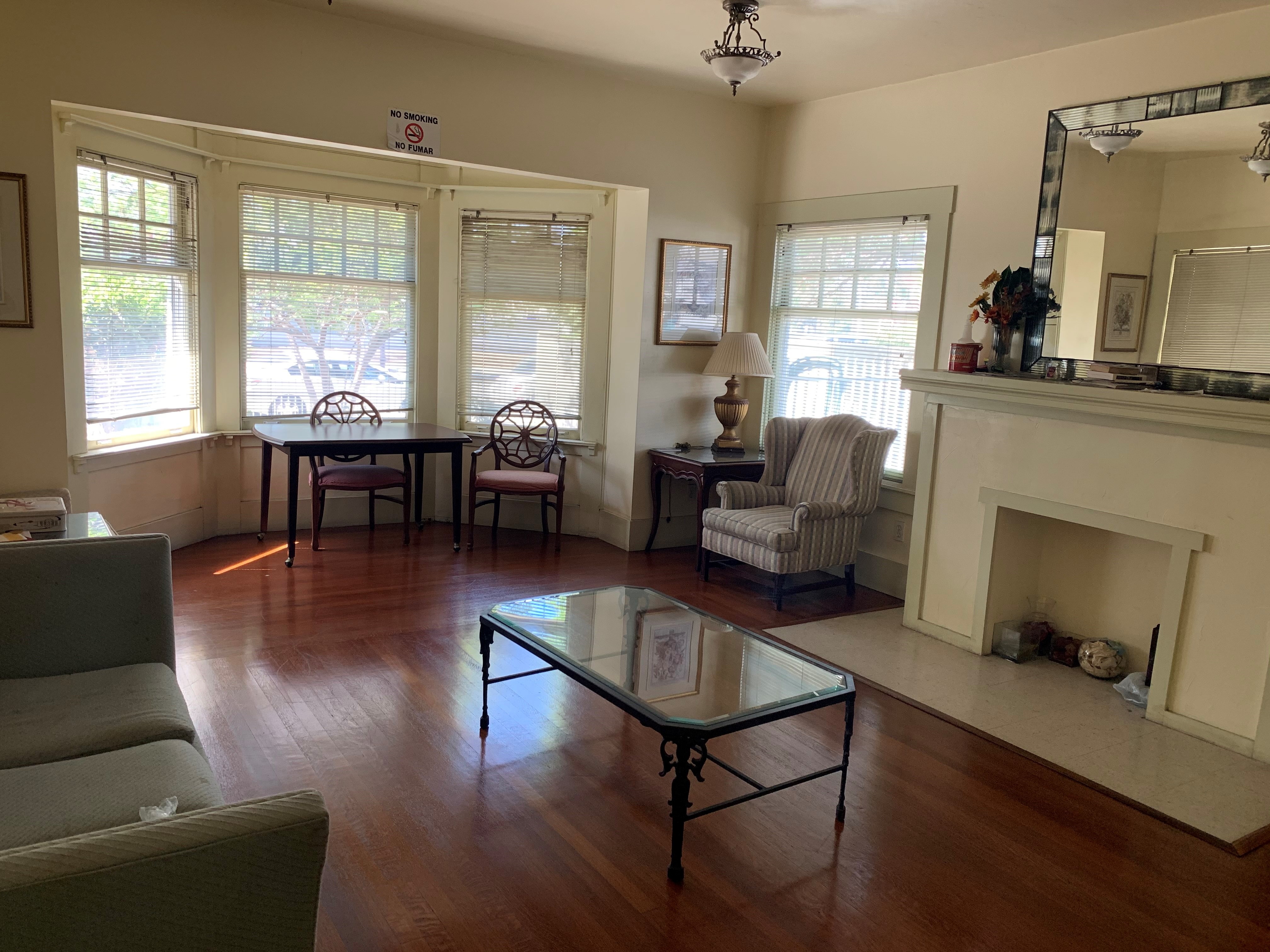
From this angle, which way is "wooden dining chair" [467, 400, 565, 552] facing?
toward the camera

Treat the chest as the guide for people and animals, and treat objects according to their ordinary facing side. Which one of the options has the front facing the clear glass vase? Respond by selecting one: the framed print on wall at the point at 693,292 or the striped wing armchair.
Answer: the framed print on wall

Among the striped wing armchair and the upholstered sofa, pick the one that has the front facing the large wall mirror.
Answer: the upholstered sofa

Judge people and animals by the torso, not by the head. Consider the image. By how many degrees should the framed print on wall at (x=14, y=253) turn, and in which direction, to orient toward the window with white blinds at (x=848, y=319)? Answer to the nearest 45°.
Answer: approximately 90° to its left

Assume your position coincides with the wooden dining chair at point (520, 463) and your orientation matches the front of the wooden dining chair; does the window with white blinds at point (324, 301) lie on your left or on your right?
on your right

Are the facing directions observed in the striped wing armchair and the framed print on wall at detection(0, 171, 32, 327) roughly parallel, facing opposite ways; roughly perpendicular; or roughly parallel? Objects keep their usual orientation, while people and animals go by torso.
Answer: roughly perpendicular

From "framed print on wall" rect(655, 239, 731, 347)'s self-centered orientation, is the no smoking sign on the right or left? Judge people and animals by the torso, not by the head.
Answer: on its right

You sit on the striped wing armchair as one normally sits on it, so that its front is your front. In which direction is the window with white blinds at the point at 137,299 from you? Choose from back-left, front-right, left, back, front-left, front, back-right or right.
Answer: front-right

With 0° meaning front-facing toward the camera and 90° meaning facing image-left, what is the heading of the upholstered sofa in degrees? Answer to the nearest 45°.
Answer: approximately 270°

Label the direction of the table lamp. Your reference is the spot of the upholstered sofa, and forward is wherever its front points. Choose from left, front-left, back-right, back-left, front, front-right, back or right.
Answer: front-left

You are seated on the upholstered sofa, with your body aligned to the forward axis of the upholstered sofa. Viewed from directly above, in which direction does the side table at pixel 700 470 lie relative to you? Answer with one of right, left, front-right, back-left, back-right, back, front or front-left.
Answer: front-left

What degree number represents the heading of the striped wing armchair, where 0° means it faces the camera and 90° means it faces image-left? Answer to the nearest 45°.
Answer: approximately 45°

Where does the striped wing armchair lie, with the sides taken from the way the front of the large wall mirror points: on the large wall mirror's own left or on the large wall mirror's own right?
on the large wall mirror's own right

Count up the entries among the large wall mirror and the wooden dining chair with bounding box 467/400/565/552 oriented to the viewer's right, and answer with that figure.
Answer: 0
